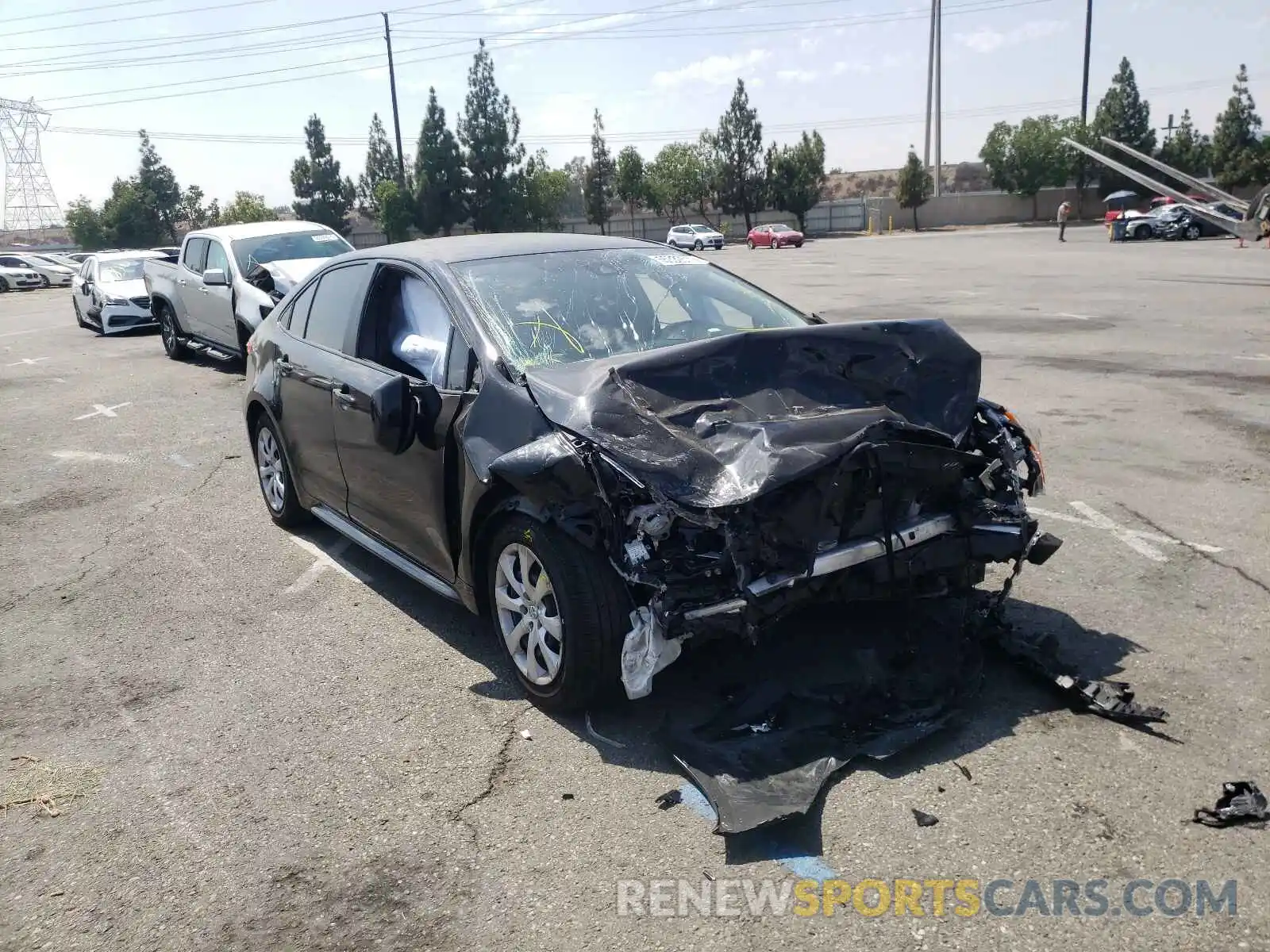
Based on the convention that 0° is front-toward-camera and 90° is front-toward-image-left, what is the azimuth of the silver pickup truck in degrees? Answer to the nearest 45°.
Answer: approximately 315°

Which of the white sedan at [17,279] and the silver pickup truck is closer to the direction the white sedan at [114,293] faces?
the silver pickup truck

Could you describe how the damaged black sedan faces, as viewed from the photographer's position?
facing the viewer and to the right of the viewer

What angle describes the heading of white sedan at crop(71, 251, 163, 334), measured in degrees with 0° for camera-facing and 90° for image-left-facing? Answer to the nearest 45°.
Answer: approximately 315°

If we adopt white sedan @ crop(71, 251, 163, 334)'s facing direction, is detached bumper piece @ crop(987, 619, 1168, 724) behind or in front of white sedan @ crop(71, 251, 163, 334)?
in front

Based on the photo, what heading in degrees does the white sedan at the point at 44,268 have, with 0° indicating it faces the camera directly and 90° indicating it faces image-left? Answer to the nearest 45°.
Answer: approximately 315°

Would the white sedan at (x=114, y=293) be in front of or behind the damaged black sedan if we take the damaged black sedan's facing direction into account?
behind

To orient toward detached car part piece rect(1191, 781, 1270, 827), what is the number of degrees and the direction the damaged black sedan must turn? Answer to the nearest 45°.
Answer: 0° — it already faces it

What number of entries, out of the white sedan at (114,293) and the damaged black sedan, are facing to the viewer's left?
0
